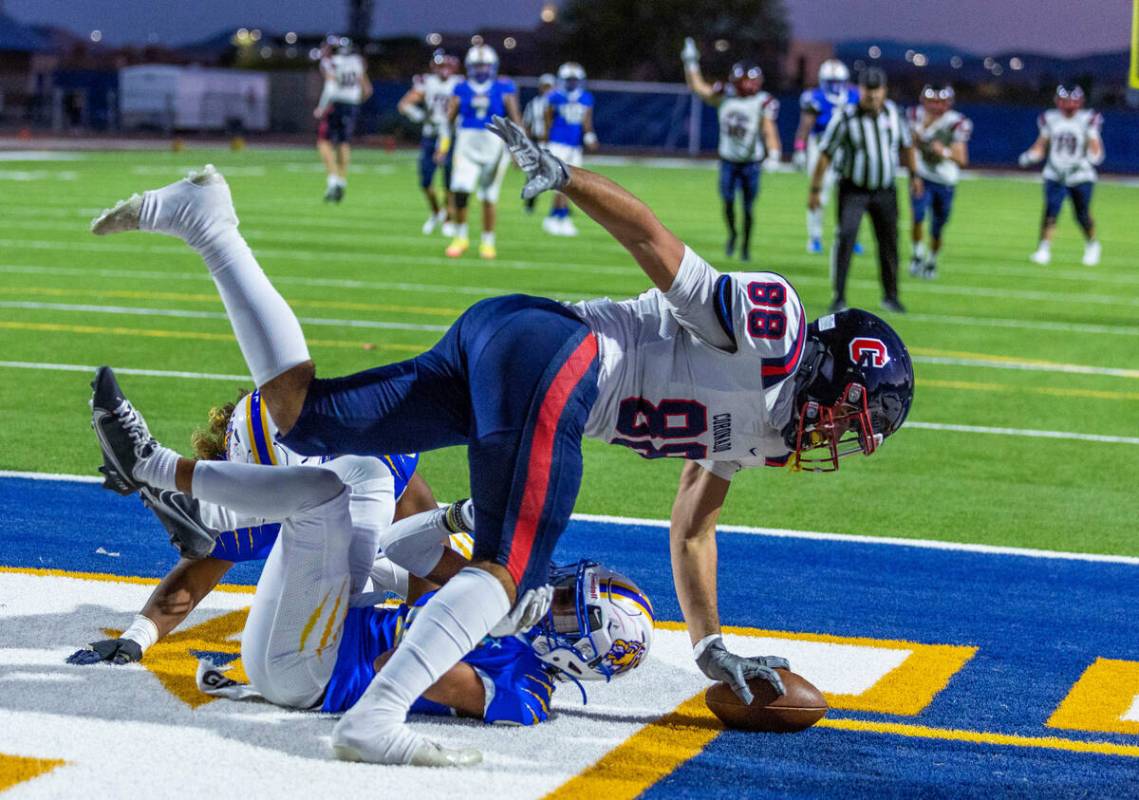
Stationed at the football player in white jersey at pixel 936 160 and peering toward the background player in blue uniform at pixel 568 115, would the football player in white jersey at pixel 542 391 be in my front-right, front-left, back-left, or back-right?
back-left

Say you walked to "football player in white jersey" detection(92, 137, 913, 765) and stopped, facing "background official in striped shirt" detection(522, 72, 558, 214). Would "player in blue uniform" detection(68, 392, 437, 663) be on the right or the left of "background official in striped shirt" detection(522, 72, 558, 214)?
left

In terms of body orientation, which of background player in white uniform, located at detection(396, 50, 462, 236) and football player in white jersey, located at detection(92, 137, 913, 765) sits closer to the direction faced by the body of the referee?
the football player in white jersey

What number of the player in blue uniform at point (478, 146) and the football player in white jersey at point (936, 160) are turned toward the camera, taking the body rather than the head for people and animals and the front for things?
2

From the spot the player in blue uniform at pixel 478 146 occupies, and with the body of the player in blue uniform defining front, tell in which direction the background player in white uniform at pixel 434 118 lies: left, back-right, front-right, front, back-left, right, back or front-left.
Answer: back

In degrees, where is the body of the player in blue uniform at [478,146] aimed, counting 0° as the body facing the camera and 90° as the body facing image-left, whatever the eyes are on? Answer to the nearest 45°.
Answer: approximately 0°

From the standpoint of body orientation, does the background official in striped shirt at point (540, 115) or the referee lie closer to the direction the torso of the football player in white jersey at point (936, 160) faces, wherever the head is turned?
the referee

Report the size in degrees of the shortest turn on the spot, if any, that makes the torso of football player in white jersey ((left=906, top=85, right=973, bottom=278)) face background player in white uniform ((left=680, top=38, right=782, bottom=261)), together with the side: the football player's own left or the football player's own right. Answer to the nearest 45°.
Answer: approximately 90° to the football player's own right

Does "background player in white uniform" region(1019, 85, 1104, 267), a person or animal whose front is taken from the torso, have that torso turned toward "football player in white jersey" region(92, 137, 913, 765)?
yes

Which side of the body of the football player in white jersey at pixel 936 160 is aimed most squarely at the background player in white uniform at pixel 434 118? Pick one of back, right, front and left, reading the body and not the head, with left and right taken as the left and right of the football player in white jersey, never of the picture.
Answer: right

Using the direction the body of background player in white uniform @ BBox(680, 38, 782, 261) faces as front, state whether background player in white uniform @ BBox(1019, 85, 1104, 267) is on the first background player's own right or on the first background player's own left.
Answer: on the first background player's own left

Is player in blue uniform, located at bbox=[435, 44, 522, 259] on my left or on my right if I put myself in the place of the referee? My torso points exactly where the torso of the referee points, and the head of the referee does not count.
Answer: on my right
